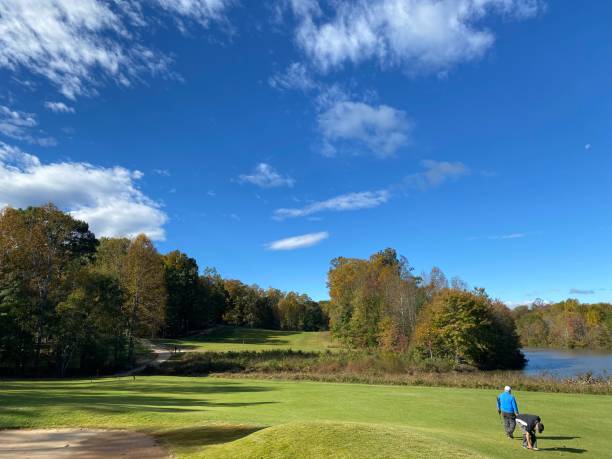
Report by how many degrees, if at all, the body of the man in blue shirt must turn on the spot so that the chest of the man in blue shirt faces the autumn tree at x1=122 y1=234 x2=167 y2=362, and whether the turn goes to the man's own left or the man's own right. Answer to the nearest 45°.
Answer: approximately 45° to the man's own left

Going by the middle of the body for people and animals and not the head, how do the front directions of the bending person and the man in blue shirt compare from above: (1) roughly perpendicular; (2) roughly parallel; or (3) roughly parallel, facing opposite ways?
roughly perpendicular

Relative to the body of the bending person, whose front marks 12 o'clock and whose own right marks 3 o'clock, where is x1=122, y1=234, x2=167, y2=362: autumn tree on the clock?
The autumn tree is roughly at 7 o'clock from the bending person.

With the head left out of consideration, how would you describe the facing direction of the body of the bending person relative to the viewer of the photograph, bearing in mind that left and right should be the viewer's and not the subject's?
facing to the right of the viewer

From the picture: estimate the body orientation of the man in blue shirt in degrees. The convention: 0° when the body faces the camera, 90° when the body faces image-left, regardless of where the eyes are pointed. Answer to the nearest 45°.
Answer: approximately 180°

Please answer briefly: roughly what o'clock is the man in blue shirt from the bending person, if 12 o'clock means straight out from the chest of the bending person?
The man in blue shirt is roughly at 8 o'clock from the bending person.

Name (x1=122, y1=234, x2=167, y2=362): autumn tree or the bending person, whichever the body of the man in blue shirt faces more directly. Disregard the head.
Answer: the autumn tree

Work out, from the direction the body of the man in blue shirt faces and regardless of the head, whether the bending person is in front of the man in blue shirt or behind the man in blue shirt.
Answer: behind

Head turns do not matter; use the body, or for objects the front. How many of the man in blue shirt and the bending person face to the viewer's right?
1

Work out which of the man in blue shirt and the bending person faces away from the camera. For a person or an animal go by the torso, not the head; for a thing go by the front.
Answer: the man in blue shirt
